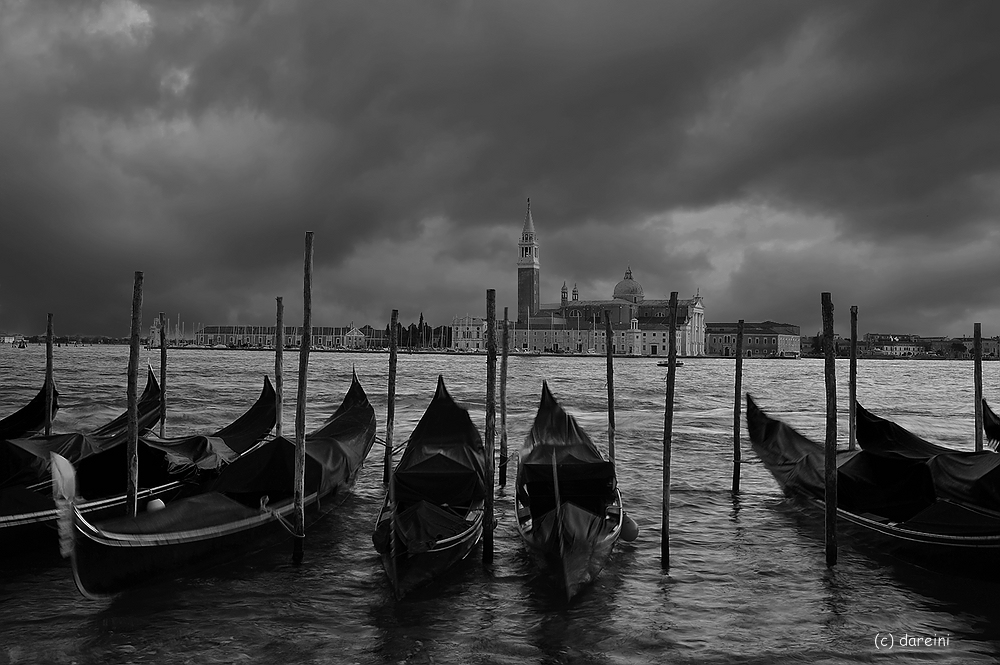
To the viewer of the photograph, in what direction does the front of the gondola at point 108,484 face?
facing the viewer and to the left of the viewer

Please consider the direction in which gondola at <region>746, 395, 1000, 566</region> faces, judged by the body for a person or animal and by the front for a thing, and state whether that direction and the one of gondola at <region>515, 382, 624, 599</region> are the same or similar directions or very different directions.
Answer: same or similar directions

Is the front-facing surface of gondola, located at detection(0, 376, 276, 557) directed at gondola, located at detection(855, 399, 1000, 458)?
no

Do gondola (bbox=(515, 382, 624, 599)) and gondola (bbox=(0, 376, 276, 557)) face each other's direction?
no

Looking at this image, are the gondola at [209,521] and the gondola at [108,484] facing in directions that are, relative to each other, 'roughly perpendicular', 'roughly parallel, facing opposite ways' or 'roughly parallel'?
roughly parallel

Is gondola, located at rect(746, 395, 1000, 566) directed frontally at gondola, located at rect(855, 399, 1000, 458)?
no

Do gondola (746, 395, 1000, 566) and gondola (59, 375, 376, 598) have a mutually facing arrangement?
no

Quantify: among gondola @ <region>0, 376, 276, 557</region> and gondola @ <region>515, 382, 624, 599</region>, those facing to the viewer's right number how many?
0

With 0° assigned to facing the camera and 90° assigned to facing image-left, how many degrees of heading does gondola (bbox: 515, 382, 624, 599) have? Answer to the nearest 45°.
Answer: approximately 0°

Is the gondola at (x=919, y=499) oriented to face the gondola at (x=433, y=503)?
no

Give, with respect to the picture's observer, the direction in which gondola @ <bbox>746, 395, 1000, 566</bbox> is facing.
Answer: facing the viewer and to the right of the viewer
